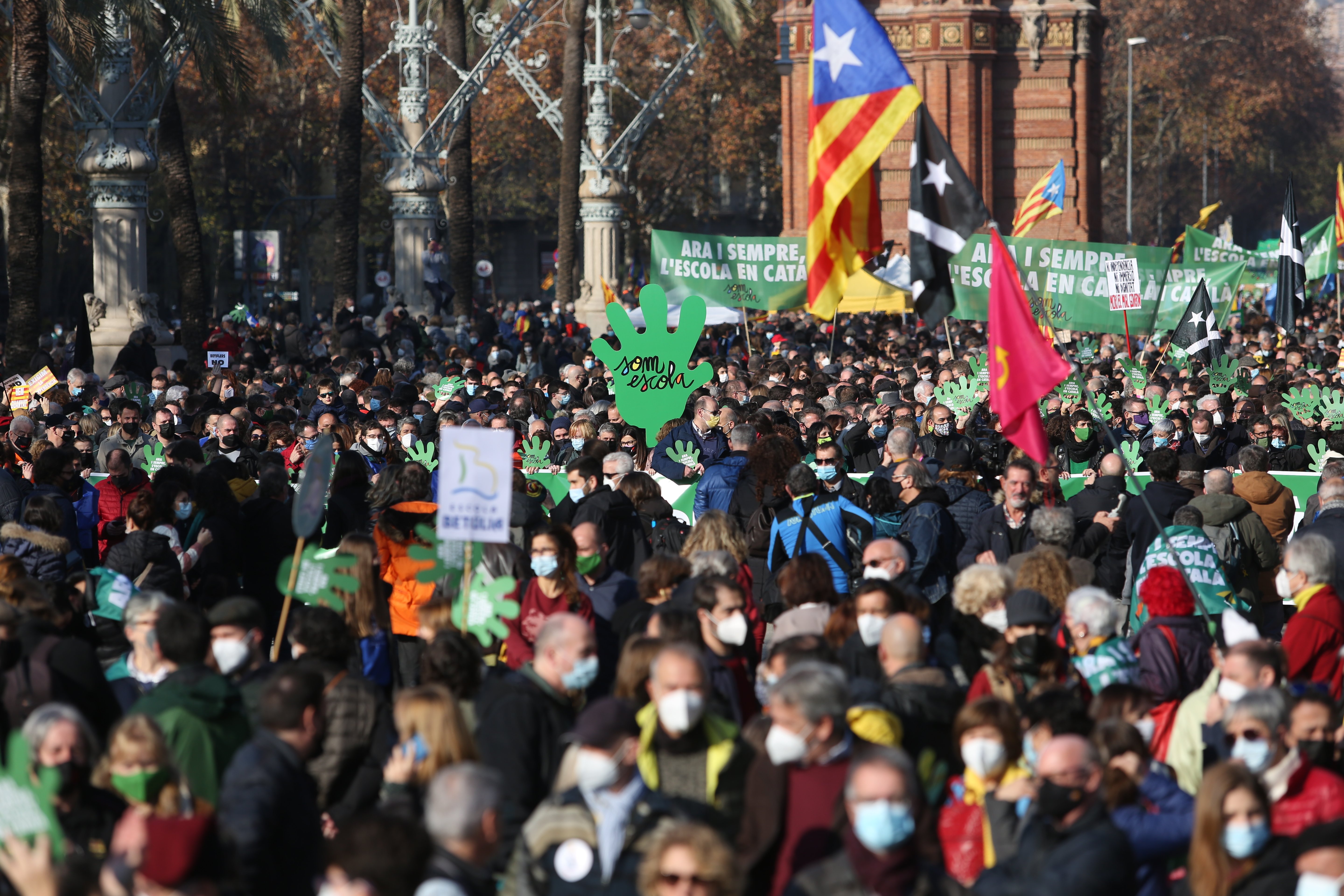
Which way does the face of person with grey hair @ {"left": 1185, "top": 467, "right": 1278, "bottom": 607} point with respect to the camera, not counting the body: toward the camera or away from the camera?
away from the camera

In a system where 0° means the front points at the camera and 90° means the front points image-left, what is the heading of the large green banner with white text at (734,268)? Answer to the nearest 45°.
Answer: approximately 0°

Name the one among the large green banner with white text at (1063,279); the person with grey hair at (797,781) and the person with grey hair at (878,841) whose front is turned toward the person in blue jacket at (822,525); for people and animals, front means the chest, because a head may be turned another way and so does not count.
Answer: the large green banner with white text

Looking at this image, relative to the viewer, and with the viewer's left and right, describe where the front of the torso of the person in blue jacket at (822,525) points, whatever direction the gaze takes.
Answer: facing away from the viewer

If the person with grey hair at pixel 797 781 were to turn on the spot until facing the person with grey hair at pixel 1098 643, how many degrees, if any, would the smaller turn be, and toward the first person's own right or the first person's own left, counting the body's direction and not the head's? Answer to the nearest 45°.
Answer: approximately 180°

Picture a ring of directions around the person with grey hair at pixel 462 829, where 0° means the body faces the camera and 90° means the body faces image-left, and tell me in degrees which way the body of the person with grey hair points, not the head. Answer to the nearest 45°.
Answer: approximately 225°

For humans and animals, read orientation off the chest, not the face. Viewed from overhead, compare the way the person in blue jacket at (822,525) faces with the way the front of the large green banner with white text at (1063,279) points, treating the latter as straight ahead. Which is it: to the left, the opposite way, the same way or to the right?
the opposite way

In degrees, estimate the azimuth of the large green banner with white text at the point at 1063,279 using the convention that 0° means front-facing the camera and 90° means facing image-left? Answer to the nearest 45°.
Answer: approximately 0°

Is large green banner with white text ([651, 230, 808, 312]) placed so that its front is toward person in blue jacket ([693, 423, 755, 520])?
yes

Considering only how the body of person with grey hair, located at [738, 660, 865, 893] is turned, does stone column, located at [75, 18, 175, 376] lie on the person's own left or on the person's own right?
on the person's own right
